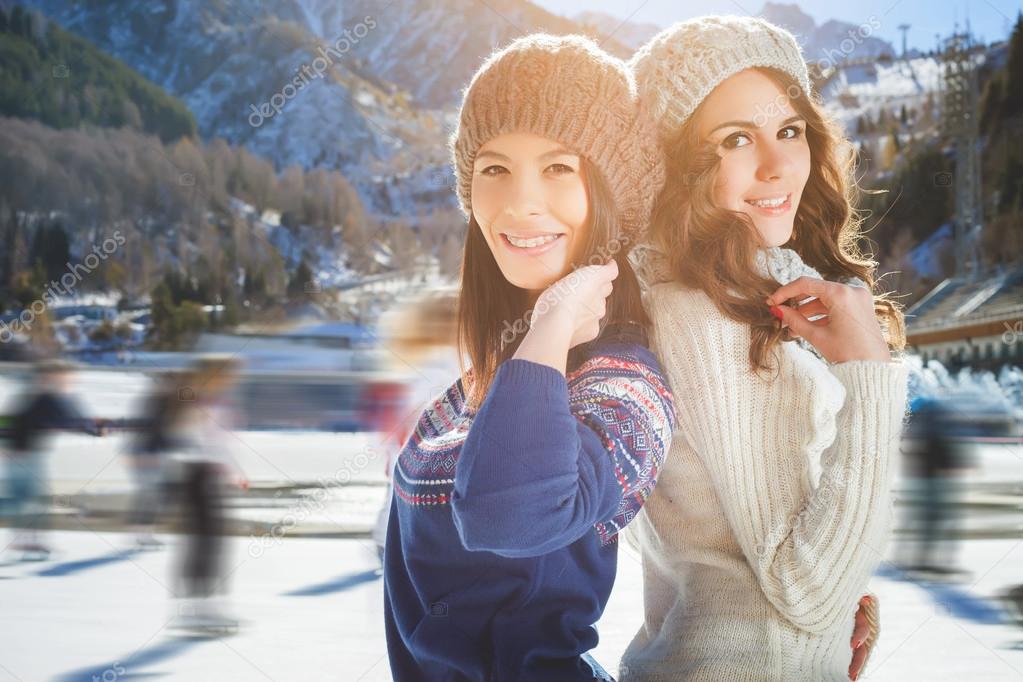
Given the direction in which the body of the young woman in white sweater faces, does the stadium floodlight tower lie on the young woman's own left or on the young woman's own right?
on the young woman's own left

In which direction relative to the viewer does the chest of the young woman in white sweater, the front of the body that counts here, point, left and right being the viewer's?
facing the viewer and to the right of the viewer

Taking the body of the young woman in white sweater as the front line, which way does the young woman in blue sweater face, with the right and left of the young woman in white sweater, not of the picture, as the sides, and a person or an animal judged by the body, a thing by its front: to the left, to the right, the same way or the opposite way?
to the right

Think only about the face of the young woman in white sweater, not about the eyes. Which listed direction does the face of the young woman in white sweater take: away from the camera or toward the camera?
toward the camera

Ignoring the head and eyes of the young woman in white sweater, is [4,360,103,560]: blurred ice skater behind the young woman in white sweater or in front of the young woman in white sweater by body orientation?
behind

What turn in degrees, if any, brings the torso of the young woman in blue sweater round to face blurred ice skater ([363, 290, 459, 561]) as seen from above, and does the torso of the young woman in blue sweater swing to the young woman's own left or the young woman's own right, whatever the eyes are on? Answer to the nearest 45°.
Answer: approximately 135° to the young woman's own right

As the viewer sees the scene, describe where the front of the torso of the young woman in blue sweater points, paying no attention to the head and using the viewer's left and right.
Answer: facing the viewer and to the left of the viewer
